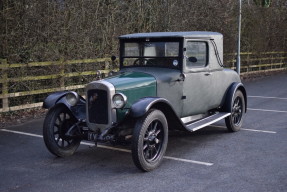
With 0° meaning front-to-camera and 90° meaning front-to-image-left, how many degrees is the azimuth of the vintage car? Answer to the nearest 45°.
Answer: approximately 45°
